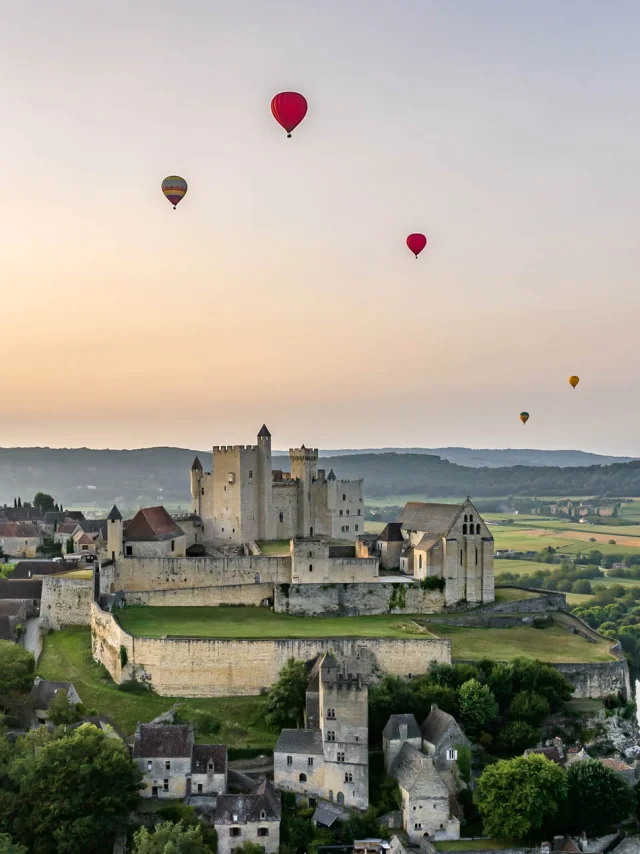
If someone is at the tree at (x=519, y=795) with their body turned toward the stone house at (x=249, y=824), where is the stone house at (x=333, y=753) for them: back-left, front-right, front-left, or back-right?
front-right

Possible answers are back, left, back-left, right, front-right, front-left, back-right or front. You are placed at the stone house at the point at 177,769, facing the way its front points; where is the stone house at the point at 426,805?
left

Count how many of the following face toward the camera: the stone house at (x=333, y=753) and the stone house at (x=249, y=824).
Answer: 2

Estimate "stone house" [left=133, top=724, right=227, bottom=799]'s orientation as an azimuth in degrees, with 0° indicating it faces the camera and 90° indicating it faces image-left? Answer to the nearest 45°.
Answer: approximately 0°

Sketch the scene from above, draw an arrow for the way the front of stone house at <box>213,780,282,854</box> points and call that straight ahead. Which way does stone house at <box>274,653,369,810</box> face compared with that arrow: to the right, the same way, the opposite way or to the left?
the same way

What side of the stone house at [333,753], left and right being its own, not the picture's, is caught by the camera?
front

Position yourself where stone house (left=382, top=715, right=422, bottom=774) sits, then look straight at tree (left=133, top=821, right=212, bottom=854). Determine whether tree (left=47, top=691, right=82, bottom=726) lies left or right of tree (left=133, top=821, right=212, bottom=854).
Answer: right

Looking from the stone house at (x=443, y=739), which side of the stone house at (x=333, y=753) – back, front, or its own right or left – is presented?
left

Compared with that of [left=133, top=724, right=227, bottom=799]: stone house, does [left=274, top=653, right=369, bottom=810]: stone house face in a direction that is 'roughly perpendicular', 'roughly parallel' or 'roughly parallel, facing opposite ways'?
roughly parallel

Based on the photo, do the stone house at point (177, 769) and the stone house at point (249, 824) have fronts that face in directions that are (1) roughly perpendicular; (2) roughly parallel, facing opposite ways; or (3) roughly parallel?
roughly parallel

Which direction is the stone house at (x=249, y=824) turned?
toward the camera

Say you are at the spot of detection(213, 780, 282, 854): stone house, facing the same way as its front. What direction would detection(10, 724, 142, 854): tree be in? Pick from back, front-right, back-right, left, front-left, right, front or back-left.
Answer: right

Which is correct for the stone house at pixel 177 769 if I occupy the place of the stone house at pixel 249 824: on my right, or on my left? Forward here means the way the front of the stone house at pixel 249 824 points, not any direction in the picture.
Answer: on my right

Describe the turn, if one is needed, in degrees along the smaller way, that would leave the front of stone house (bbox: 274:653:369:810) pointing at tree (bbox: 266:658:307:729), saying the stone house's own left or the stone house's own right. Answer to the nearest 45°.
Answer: approximately 135° to the stone house's own right

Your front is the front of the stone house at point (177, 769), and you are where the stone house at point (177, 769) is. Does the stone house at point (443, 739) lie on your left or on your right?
on your left

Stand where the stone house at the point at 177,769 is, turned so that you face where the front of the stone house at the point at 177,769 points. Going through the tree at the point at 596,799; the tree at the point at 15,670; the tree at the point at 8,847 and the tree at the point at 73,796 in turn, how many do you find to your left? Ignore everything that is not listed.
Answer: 1

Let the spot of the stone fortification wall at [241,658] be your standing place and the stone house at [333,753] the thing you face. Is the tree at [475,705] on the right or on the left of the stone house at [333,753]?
left
